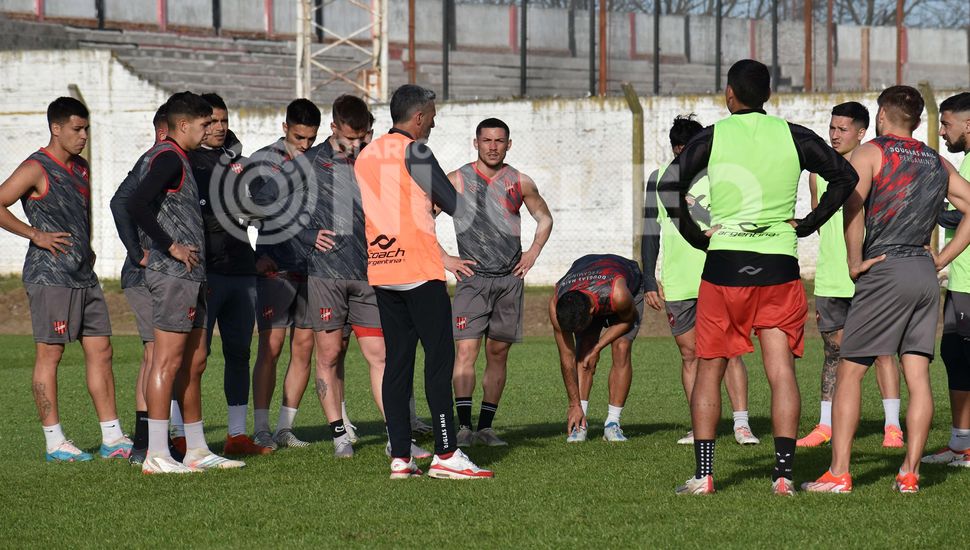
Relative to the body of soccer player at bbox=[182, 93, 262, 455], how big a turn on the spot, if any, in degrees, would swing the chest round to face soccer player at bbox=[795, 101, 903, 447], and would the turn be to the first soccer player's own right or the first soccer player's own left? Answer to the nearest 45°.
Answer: approximately 45° to the first soccer player's own left

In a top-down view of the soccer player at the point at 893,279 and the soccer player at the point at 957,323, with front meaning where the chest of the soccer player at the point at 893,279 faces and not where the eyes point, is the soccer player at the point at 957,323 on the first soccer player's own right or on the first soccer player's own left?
on the first soccer player's own right

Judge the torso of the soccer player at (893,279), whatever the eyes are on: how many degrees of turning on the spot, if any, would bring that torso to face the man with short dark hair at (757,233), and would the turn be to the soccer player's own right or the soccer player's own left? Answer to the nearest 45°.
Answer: approximately 90° to the soccer player's own left

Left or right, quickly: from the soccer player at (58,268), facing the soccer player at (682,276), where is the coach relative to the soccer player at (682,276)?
right

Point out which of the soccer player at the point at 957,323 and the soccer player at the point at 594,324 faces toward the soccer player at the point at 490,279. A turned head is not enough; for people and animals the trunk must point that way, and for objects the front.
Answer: the soccer player at the point at 957,323

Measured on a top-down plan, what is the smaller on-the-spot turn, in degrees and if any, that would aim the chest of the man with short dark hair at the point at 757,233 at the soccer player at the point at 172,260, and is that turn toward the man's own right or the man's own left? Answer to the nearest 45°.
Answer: approximately 90° to the man's own left

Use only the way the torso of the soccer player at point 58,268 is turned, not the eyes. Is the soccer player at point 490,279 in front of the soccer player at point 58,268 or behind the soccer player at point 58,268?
in front

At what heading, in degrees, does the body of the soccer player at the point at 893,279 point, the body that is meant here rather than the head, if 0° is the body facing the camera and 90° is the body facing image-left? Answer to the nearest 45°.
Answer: approximately 135°

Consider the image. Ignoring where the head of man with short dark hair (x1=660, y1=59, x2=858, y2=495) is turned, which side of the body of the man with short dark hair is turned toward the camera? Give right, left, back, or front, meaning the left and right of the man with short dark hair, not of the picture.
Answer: back

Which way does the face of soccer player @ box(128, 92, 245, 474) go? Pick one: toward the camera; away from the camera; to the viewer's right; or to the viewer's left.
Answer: to the viewer's right

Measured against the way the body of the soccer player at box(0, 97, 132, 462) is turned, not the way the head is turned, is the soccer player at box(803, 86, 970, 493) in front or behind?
in front
